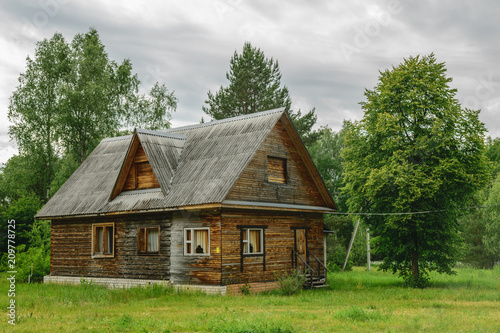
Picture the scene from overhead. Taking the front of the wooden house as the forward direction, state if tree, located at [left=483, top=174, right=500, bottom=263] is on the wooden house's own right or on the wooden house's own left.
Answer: on the wooden house's own left

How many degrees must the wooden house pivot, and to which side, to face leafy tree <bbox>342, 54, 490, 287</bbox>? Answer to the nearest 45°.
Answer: approximately 45° to its left

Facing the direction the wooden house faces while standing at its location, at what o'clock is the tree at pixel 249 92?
The tree is roughly at 8 o'clock from the wooden house.

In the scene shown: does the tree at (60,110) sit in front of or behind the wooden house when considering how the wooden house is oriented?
behind

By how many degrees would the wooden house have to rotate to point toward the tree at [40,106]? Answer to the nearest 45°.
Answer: approximately 180°

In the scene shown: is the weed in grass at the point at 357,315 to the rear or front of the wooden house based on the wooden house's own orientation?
to the front

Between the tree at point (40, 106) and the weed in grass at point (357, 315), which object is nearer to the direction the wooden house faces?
the weed in grass

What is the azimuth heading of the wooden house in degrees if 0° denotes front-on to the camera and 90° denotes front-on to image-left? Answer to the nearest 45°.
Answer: approximately 315°

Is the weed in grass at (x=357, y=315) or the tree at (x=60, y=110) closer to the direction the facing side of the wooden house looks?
the weed in grass
